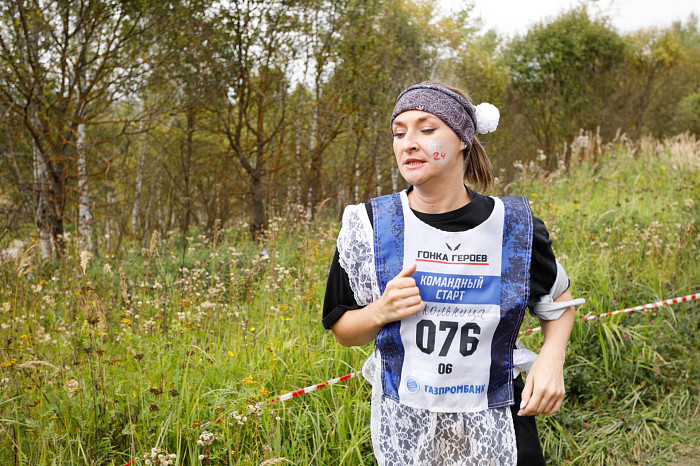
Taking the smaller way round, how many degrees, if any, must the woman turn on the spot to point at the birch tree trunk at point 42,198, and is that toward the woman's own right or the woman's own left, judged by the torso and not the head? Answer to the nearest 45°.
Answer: approximately 135° to the woman's own right

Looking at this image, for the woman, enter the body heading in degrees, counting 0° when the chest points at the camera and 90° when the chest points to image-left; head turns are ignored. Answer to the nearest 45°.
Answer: approximately 0°

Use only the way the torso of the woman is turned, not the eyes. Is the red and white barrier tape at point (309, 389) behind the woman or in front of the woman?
behind
